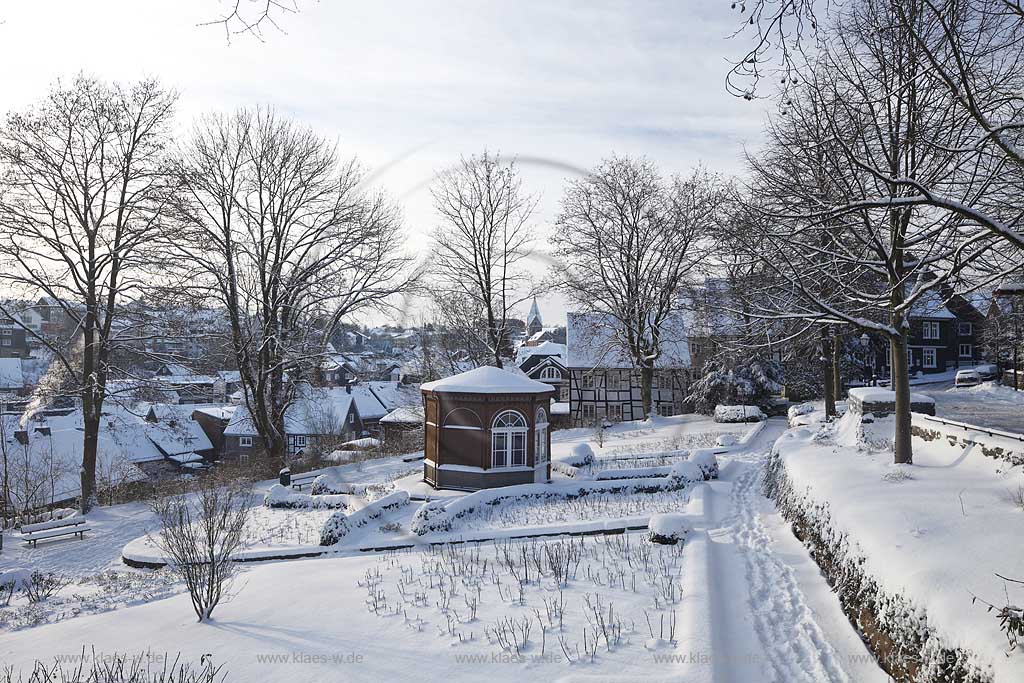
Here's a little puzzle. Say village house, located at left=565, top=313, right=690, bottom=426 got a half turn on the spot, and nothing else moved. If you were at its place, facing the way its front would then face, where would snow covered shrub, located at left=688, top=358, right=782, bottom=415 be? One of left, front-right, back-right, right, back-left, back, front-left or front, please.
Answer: back-right

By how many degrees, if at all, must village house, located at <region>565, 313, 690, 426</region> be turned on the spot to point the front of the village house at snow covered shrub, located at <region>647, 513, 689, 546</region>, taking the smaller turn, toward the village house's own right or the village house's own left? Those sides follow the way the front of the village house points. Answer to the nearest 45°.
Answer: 0° — it already faces it

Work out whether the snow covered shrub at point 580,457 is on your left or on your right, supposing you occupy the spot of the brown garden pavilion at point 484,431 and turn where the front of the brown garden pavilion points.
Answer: on your left

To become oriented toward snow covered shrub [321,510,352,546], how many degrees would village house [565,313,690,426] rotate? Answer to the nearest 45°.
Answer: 0° — it already faces it

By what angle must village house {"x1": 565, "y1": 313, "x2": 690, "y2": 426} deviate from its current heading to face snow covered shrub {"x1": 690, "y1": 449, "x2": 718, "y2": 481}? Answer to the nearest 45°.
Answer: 0° — it already faces it

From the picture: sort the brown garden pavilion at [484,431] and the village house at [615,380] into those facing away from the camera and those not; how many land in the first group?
0

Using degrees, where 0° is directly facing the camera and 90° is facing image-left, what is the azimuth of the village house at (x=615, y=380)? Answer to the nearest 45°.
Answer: approximately 0°

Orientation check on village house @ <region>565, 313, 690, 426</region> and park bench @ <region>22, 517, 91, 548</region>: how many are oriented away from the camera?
0

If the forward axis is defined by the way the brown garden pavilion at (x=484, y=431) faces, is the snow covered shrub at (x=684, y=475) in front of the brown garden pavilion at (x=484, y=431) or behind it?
in front
